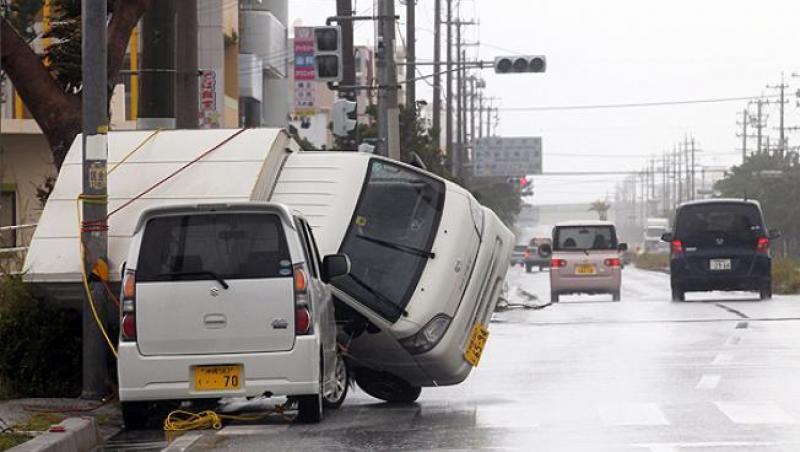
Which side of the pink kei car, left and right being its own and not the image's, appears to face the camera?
back

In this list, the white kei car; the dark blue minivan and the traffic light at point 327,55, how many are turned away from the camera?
2

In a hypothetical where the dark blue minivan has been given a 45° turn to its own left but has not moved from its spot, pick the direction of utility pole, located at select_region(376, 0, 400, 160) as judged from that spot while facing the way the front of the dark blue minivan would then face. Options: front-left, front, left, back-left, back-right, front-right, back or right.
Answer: front-left

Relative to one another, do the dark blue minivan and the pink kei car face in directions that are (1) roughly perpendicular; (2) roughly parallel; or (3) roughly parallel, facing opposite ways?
roughly parallel

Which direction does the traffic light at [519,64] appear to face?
toward the camera

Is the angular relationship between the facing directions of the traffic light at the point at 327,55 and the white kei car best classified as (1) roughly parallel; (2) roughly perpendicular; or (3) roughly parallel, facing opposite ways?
roughly parallel, facing opposite ways

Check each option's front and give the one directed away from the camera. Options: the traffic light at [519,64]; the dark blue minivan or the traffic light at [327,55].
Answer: the dark blue minivan

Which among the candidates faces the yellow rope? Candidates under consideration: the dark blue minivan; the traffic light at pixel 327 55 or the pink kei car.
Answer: the traffic light

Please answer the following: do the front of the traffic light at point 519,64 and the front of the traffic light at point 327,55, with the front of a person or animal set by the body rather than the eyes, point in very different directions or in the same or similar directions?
same or similar directions

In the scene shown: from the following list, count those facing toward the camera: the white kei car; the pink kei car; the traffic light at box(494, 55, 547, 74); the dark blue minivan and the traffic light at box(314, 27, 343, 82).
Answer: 2

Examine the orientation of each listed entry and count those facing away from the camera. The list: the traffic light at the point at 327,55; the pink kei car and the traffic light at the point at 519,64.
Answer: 1

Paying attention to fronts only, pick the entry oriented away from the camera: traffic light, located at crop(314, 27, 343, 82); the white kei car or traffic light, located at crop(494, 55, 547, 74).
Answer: the white kei car

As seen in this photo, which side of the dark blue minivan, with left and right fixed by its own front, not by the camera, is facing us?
back

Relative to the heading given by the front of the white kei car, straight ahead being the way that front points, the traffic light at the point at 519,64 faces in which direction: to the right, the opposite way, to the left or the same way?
the opposite way
